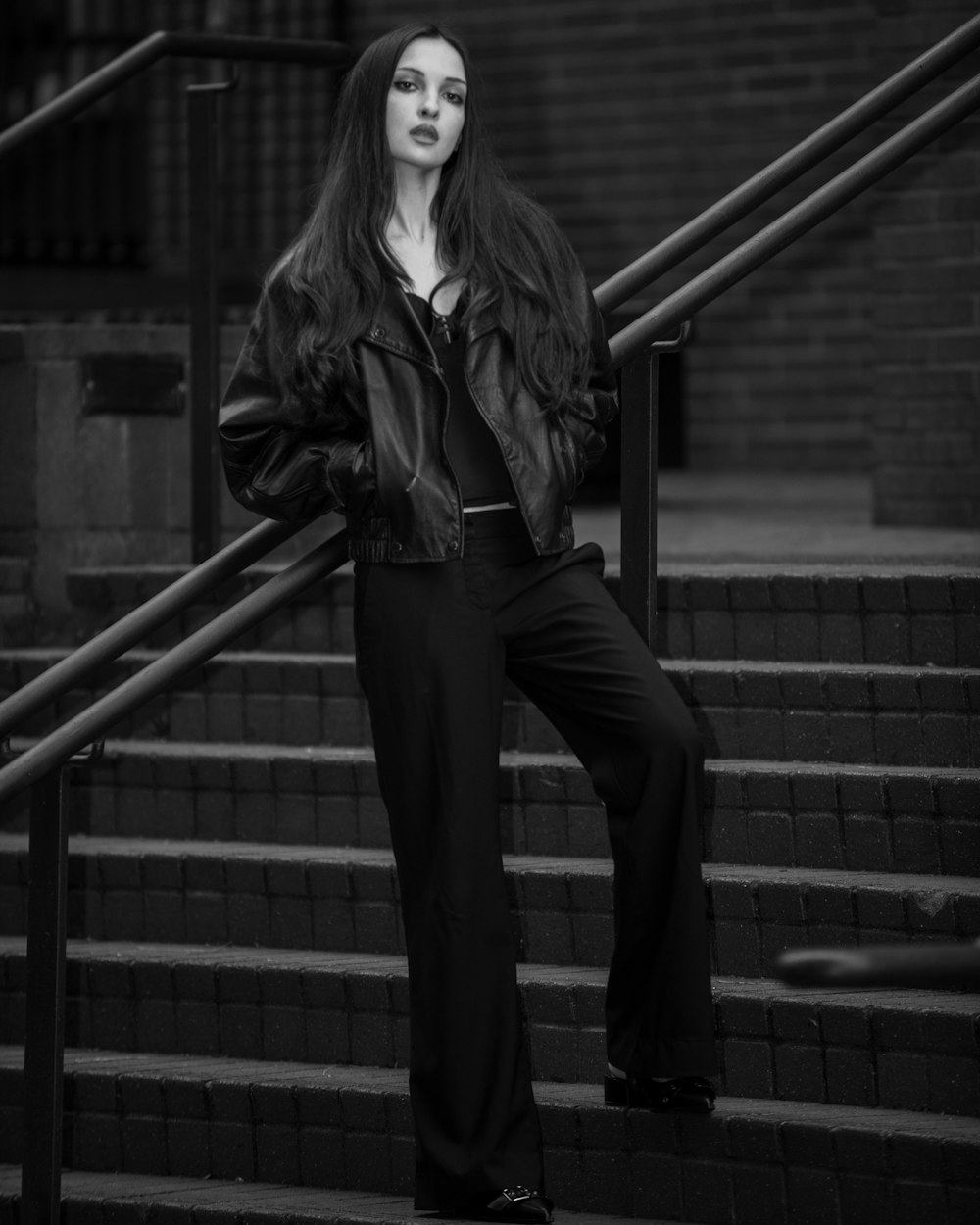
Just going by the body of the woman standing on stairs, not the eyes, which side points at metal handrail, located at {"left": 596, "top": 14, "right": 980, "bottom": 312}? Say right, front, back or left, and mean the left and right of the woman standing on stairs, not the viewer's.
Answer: left

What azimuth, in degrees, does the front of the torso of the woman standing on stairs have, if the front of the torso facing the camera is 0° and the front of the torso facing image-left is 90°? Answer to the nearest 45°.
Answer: approximately 315°

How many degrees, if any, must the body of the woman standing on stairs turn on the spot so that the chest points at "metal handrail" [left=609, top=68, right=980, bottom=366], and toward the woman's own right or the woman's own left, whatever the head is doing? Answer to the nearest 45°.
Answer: approximately 90° to the woman's own left

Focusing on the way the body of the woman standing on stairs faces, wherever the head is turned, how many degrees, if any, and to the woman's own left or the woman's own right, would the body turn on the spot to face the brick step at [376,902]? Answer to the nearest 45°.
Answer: approximately 135° to the woman's own left

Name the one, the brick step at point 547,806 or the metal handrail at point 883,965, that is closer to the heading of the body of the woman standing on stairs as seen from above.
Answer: the metal handrail
